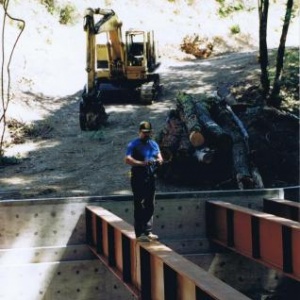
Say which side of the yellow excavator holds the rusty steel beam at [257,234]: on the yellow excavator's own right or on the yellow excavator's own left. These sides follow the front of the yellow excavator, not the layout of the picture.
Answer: on the yellow excavator's own left

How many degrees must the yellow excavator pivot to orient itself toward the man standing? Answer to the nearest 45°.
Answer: approximately 45° to its left

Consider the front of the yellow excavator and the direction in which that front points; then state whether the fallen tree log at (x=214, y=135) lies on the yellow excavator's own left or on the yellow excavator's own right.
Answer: on the yellow excavator's own left

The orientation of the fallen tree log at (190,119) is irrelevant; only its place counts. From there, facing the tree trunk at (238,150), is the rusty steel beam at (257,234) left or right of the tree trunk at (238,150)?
right

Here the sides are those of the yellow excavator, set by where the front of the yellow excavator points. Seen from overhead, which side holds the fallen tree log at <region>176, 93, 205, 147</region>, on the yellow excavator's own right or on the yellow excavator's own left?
on the yellow excavator's own left

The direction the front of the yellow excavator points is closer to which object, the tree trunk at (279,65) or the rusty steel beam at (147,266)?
the rusty steel beam

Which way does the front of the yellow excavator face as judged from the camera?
facing the viewer and to the left of the viewer

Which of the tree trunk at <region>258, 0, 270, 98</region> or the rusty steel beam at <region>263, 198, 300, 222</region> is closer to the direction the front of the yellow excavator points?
the rusty steel beam

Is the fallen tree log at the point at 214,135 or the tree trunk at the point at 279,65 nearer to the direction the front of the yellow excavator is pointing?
the fallen tree log

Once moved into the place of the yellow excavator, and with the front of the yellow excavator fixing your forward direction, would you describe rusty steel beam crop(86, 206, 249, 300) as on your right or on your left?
on your left

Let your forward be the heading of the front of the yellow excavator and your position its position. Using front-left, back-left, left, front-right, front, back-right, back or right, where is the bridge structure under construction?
front-left
